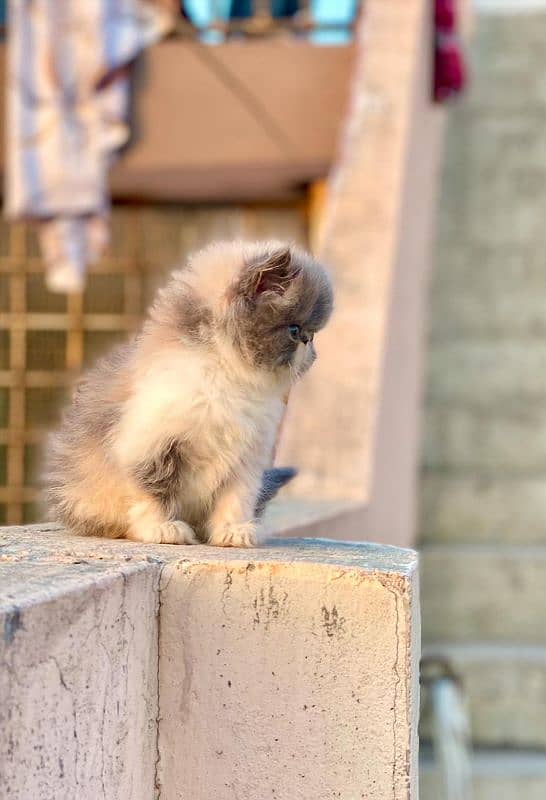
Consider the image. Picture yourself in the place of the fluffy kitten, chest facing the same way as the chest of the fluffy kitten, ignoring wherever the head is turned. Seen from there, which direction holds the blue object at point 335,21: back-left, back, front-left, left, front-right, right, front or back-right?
back-left

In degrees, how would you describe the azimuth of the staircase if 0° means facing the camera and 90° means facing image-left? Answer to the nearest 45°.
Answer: approximately 0°

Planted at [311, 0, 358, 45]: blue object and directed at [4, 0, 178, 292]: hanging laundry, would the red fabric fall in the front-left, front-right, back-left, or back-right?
back-left

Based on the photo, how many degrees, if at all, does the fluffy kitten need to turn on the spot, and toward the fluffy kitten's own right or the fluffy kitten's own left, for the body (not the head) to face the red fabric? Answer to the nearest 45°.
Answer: approximately 135° to the fluffy kitten's own left

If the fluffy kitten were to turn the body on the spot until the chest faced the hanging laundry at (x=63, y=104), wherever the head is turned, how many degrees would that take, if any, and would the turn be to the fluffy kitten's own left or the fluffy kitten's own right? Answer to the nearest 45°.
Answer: approximately 135° to the fluffy kitten's own left
